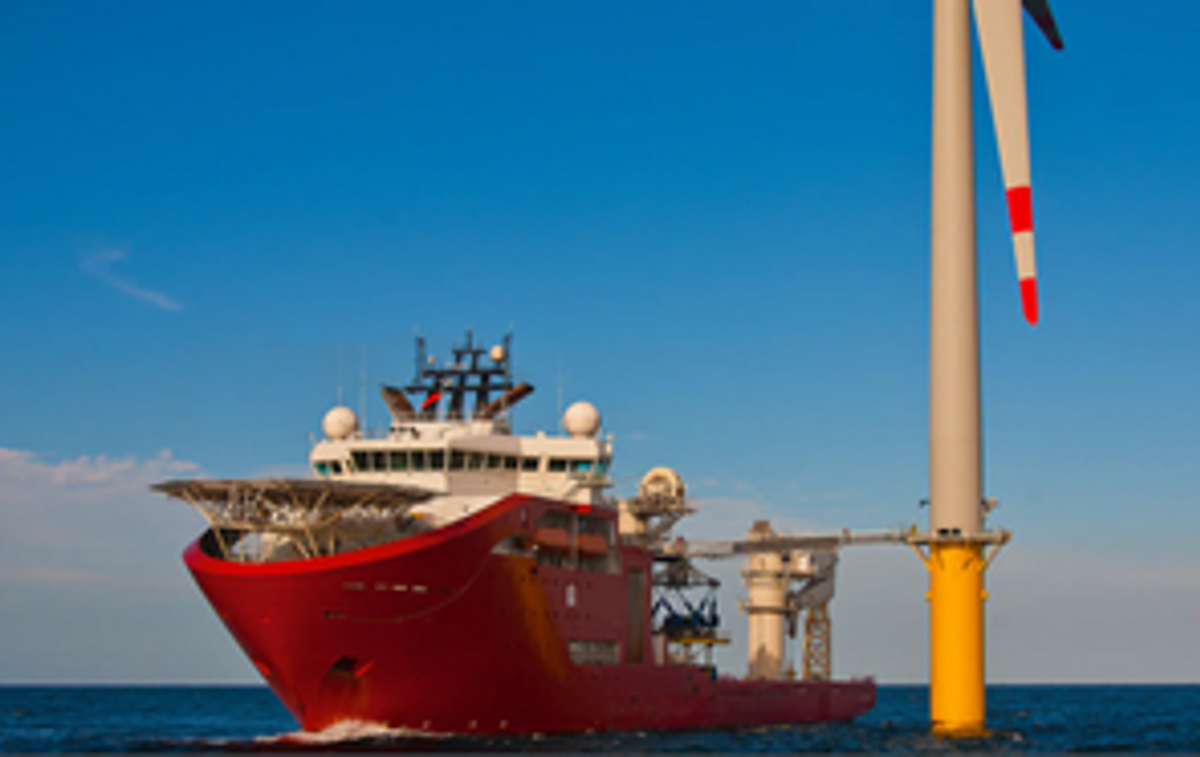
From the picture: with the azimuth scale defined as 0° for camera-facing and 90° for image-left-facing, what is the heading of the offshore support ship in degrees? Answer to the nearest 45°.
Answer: approximately 45°
